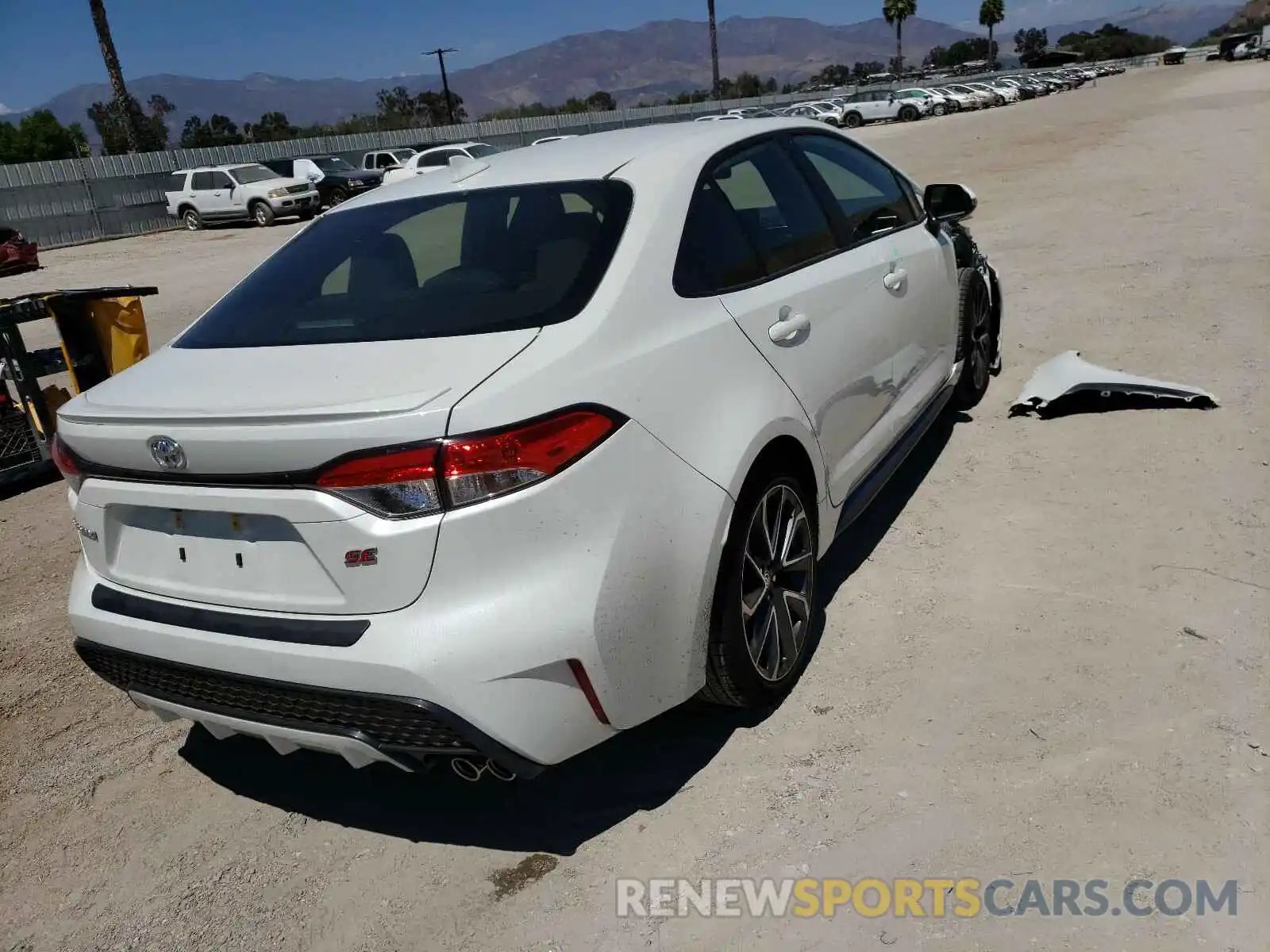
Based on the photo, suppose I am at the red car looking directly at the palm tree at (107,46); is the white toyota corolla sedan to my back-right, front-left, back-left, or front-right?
back-right

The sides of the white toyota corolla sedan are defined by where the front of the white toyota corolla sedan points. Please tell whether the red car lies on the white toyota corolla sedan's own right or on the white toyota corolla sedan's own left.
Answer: on the white toyota corolla sedan's own left

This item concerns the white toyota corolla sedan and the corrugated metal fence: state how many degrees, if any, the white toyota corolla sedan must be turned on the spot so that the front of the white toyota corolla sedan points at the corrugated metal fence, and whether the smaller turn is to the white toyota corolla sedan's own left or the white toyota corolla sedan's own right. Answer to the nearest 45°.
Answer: approximately 45° to the white toyota corolla sedan's own left

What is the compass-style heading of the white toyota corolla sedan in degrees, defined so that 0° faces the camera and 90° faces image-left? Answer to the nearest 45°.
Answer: approximately 225°

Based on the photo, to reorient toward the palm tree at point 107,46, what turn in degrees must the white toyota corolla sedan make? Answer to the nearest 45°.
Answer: approximately 45° to its left
